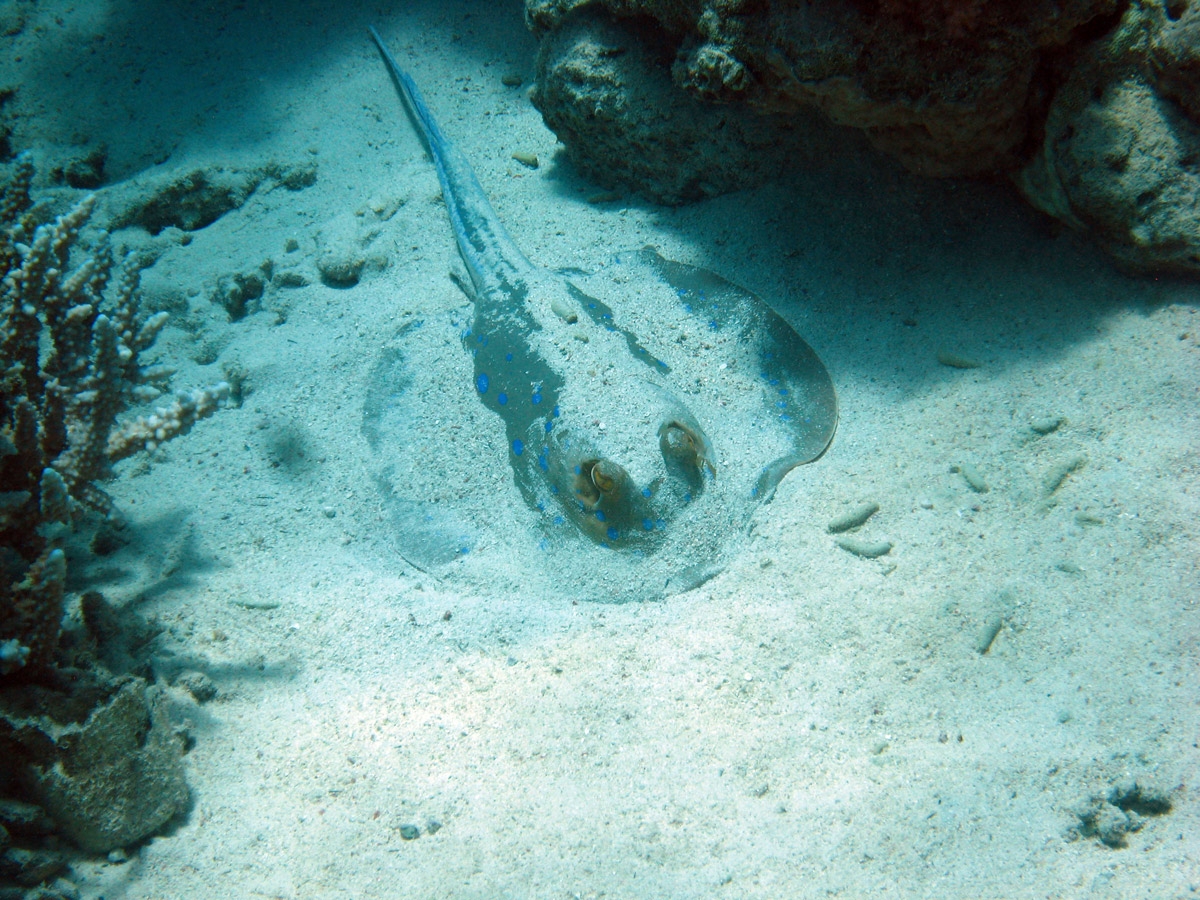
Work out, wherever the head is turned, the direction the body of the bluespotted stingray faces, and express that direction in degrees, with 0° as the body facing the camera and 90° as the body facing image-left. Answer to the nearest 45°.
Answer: approximately 315°
